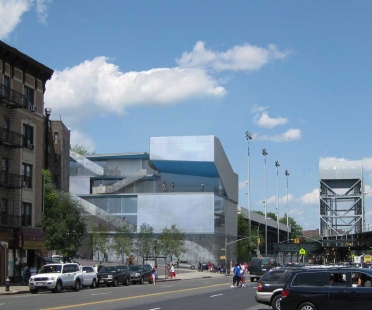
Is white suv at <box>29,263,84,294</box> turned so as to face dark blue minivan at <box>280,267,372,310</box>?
no

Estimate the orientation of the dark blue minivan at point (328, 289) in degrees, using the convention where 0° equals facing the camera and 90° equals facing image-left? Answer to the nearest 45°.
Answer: approximately 270°

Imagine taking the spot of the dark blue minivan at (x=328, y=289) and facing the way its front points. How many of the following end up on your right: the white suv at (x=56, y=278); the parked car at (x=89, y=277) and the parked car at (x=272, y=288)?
0

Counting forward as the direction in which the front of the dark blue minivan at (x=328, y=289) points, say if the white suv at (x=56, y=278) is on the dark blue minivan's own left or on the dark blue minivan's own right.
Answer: on the dark blue minivan's own left

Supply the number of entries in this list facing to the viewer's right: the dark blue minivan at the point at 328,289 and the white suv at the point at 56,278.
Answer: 1
